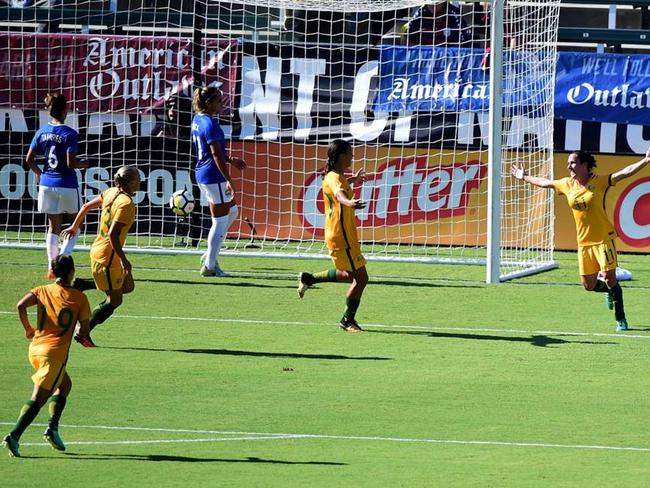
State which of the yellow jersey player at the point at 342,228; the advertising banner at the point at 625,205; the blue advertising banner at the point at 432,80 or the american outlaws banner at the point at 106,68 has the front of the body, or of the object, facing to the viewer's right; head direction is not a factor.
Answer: the yellow jersey player

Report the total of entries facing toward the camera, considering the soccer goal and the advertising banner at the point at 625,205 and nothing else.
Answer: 2

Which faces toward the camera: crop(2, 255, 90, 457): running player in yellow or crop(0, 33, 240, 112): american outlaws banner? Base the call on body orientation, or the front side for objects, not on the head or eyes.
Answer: the american outlaws banner

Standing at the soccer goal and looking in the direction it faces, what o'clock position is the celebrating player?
The celebrating player is roughly at 11 o'clock from the soccer goal.

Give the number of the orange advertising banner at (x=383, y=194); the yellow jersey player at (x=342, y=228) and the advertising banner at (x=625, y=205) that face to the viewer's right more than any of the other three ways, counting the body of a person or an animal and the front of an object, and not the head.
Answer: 1

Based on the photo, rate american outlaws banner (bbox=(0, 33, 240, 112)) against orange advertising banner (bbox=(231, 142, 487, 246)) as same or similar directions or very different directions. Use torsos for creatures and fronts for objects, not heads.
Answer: same or similar directions

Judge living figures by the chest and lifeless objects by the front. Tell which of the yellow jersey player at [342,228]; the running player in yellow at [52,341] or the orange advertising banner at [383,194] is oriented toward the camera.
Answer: the orange advertising banner

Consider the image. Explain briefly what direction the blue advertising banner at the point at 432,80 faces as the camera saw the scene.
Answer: facing the viewer

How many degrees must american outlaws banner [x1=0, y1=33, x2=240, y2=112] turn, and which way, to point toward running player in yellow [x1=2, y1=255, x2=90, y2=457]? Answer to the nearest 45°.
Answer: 0° — it already faces them

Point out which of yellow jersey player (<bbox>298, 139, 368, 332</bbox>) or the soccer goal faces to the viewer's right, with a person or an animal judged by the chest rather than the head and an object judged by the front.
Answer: the yellow jersey player

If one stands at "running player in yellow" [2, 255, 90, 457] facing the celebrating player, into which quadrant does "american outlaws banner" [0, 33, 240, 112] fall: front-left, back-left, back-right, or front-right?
front-left

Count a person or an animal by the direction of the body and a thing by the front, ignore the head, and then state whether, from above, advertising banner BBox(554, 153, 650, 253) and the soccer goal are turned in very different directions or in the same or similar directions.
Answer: same or similar directions

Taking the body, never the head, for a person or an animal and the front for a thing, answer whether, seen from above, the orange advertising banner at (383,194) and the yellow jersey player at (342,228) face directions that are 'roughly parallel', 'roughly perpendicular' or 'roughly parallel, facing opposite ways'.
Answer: roughly perpendicular

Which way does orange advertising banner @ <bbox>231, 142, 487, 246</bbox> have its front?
toward the camera

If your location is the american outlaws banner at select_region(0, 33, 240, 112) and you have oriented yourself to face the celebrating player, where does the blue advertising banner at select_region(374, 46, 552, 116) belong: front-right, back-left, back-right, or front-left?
front-left

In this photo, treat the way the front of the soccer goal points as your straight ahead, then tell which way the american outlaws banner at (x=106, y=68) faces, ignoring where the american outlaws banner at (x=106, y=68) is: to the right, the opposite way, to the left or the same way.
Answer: the same way

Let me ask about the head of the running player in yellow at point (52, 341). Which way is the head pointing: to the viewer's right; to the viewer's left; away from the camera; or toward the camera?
away from the camera

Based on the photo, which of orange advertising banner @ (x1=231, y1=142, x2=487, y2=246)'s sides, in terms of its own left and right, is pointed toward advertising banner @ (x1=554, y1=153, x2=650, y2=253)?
left

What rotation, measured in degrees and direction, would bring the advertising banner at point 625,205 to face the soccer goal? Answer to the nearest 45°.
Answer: approximately 90° to its right
